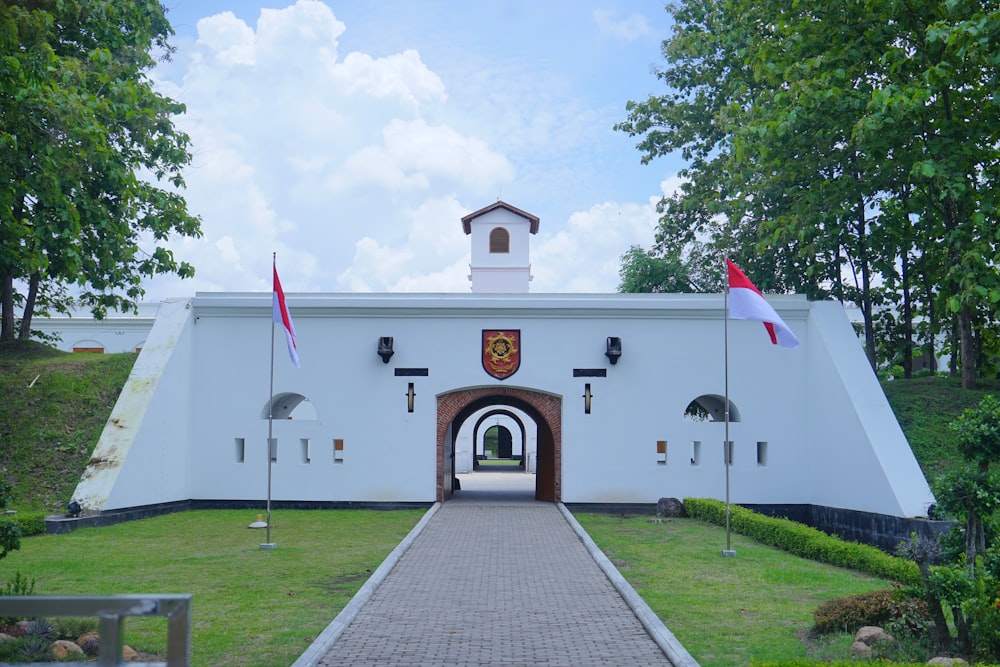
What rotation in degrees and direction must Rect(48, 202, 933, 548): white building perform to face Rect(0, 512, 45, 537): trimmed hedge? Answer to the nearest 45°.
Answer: approximately 45° to its right

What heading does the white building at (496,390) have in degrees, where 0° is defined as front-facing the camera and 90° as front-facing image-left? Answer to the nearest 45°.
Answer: approximately 0°

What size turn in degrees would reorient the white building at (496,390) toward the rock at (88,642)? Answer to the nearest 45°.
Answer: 0° — it already faces it

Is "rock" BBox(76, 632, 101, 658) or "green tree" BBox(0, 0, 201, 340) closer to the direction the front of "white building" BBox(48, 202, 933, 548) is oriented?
the rock

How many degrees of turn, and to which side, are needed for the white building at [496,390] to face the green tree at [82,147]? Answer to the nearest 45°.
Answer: approximately 45° to its right

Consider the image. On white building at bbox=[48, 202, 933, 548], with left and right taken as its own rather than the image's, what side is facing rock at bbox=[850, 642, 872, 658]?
front

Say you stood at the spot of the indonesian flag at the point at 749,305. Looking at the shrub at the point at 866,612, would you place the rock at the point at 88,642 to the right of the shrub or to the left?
right

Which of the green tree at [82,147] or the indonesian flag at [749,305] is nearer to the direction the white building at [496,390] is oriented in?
the indonesian flag

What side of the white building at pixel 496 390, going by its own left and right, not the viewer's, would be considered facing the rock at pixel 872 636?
front

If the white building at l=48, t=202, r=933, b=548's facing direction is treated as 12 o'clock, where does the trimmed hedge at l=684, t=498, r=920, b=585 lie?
The trimmed hedge is roughly at 11 o'clock from the white building.
